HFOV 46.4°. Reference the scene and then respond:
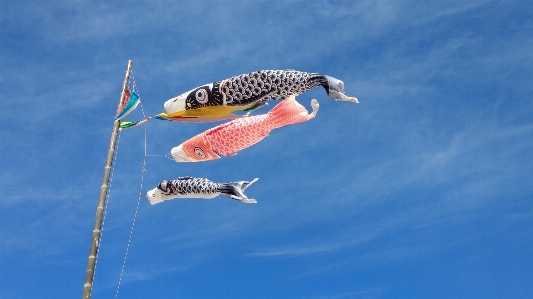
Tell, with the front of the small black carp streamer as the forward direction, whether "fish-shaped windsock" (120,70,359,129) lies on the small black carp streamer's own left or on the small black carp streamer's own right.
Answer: on the small black carp streamer's own left

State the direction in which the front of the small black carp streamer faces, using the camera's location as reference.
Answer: facing to the left of the viewer

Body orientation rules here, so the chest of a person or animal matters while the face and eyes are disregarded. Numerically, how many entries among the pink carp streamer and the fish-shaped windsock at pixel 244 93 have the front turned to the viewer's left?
2

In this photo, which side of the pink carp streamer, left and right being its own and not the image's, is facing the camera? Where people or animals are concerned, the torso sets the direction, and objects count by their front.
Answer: left

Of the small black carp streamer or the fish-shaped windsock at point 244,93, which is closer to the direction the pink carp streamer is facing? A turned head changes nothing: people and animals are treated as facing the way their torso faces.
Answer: the small black carp streamer

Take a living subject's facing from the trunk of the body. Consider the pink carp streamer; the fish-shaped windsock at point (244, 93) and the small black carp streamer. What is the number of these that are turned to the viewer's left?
3

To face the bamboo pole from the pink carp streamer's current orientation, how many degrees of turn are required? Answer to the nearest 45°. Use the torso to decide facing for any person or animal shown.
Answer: approximately 45° to its left

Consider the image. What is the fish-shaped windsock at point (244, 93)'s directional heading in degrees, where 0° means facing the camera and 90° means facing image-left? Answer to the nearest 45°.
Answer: approximately 90°

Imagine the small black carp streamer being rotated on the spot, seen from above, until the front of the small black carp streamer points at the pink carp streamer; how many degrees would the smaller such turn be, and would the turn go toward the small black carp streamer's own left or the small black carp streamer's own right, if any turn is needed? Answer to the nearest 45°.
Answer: approximately 135° to the small black carp streamer's own left

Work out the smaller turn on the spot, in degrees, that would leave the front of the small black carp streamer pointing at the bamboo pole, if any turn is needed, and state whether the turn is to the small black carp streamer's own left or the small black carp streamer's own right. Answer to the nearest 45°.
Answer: approximately 45° to the small black carp streamer's own left

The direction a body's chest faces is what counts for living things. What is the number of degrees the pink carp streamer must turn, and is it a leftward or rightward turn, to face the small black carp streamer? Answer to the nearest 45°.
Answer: approximately 45° to its right
